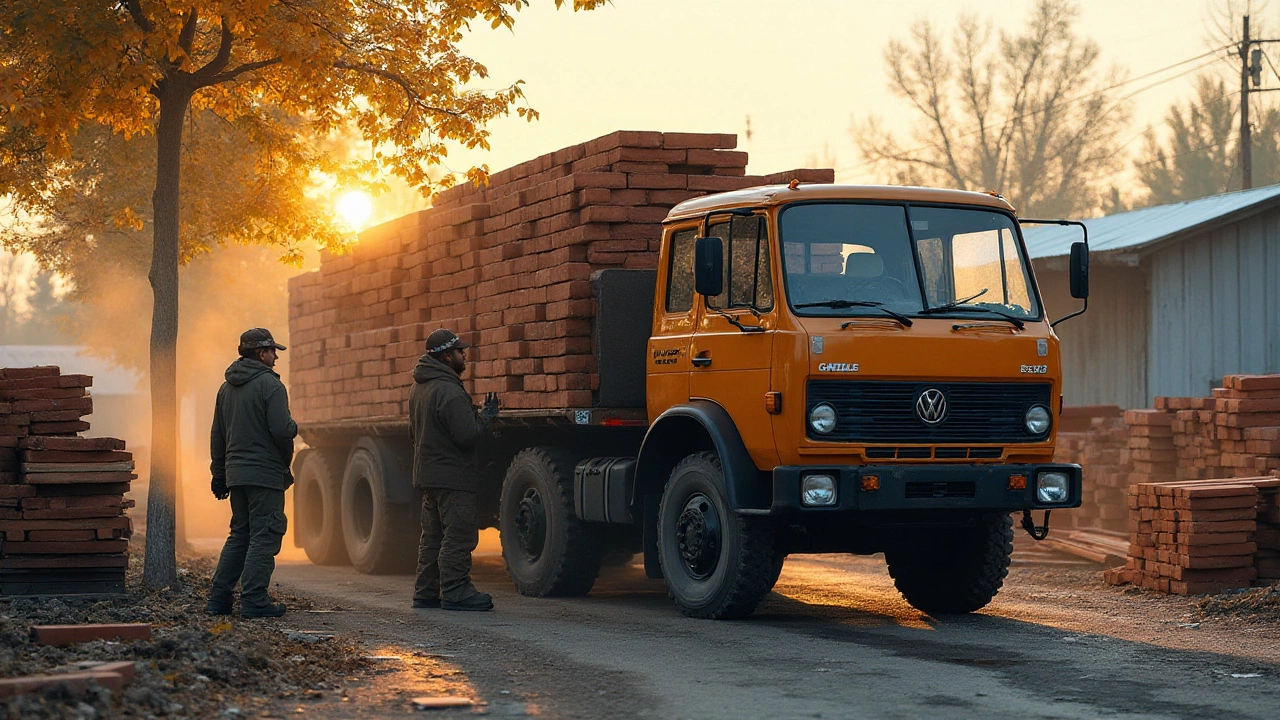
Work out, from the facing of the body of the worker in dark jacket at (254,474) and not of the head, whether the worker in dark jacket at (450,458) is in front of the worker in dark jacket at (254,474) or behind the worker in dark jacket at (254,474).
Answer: in front

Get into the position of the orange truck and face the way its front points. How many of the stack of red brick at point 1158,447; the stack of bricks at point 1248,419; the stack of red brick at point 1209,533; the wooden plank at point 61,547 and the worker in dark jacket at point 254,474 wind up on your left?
3

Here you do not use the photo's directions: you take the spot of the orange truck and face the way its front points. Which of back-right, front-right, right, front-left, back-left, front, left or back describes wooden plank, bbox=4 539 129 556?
back-right

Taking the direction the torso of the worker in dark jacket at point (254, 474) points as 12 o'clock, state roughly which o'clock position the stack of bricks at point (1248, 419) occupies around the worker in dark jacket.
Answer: The stack of bricks is roughly at 1 o'clock from the worker in dark jacket.

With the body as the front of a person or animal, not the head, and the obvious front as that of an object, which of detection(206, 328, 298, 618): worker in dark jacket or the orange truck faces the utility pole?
the worker in dark jacket

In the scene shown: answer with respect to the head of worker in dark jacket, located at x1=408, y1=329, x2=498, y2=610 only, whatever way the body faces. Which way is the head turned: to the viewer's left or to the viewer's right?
to the viewer's right

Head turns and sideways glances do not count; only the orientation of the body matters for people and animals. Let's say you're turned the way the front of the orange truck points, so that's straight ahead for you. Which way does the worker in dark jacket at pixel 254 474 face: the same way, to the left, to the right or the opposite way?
to the left

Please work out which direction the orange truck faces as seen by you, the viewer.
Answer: facing the viewer and to the right of the viewer

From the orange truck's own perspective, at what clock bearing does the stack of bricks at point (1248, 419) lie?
The stack of bricks is roughly at 9 o'clock from the orange truck.

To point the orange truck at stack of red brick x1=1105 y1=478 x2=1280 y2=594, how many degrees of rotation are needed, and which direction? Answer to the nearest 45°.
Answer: approximately 90° to its left

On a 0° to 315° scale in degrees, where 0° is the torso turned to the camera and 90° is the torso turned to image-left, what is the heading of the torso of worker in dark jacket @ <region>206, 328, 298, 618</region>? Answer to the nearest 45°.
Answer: approximately 225°

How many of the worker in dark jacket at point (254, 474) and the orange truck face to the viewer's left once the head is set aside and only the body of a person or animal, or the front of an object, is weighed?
0

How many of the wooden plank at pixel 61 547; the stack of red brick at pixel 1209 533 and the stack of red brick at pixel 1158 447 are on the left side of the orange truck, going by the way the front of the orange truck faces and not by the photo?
2

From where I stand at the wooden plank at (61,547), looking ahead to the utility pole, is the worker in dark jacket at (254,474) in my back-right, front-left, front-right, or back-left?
front-right
